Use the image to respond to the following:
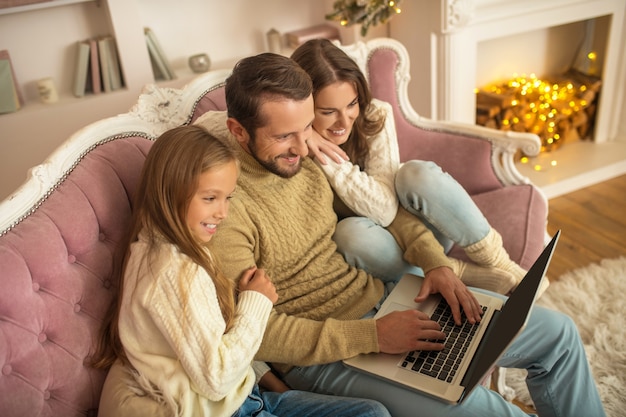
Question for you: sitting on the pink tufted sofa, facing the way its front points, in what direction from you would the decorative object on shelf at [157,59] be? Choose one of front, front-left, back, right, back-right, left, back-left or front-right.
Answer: back-left

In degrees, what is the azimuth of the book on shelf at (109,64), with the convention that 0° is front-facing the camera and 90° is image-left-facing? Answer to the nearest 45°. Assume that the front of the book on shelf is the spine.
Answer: approximately 0°

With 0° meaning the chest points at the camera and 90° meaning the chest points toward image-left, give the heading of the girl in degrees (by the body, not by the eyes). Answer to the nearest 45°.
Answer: approximately 270°

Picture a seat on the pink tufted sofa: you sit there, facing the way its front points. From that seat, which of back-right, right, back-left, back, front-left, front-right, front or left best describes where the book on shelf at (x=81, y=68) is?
back-left

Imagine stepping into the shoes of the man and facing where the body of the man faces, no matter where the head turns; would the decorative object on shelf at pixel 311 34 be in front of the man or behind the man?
behind

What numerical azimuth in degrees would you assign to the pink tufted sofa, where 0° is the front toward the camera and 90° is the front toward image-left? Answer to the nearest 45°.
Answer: approximately 315°

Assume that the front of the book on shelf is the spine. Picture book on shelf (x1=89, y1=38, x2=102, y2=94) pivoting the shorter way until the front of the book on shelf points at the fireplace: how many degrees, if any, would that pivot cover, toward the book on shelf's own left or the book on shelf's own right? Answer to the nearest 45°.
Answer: approximately 90° to the book on shelf's own left
